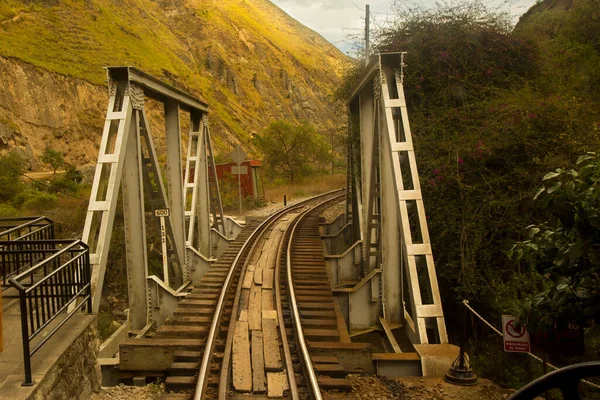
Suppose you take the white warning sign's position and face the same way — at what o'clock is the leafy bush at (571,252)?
The leafy bush is roughly at 11 o'clock from the white warning sign.

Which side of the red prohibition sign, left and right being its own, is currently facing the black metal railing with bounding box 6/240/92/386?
right

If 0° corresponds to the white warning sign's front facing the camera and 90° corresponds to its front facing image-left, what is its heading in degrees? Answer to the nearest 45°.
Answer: approximately 0°

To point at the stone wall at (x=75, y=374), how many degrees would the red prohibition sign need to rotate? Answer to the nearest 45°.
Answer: approximately 45° to its right

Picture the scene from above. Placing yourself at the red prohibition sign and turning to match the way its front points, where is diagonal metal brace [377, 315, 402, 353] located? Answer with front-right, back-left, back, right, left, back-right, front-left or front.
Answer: back-right

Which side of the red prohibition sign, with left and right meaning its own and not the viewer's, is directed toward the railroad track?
right

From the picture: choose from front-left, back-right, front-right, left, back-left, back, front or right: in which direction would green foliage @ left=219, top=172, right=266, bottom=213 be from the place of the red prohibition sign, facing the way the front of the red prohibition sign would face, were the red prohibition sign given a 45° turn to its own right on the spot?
right

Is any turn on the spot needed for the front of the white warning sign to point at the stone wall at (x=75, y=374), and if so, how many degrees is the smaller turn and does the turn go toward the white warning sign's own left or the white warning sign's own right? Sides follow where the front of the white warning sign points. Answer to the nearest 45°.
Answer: approximately 45° to the white warning sign's own right
